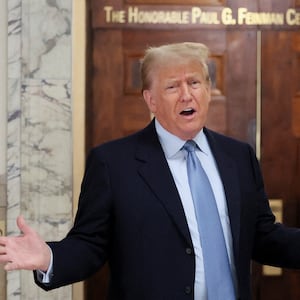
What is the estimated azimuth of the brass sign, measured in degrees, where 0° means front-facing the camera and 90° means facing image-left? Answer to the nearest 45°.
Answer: approximately 0°

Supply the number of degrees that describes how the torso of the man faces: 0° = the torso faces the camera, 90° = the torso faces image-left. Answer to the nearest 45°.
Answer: approximately 315°

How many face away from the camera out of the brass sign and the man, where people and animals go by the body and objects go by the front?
0

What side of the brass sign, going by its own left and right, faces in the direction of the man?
front

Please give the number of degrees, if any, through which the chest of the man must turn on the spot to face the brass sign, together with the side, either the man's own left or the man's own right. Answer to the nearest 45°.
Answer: approximately 135° to the man's own left
